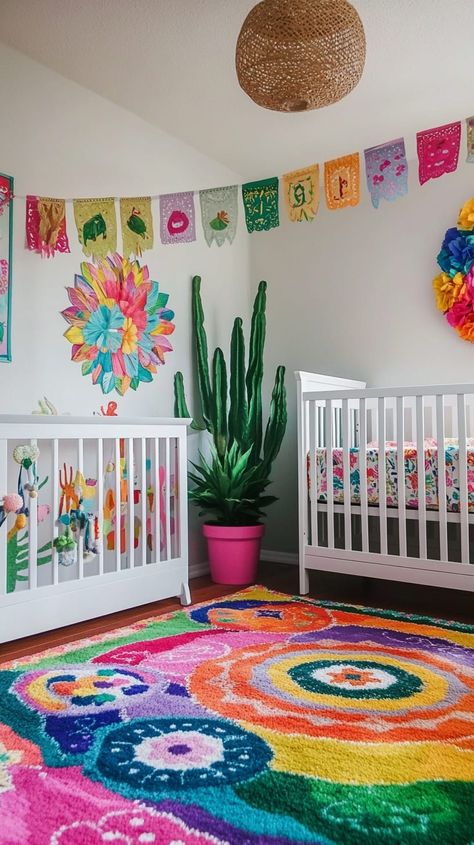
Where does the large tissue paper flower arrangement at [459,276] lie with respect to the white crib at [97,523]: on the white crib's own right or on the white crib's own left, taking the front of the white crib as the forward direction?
on the white crib's own left

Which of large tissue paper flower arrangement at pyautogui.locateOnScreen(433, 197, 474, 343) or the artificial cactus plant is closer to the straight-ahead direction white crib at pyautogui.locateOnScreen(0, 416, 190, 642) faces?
the large tissue paper flower arrangement

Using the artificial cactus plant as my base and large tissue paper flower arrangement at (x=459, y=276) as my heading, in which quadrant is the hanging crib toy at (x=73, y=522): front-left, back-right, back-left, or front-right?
back-right

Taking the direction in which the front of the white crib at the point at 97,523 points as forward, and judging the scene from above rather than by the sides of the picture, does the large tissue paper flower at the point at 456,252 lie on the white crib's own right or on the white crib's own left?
on the white crib's own left

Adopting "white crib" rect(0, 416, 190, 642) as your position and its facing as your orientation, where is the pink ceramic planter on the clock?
The pink ceramic planter is roughly at 9 o'clock from the white crib.

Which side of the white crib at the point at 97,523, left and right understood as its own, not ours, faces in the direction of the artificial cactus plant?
left
